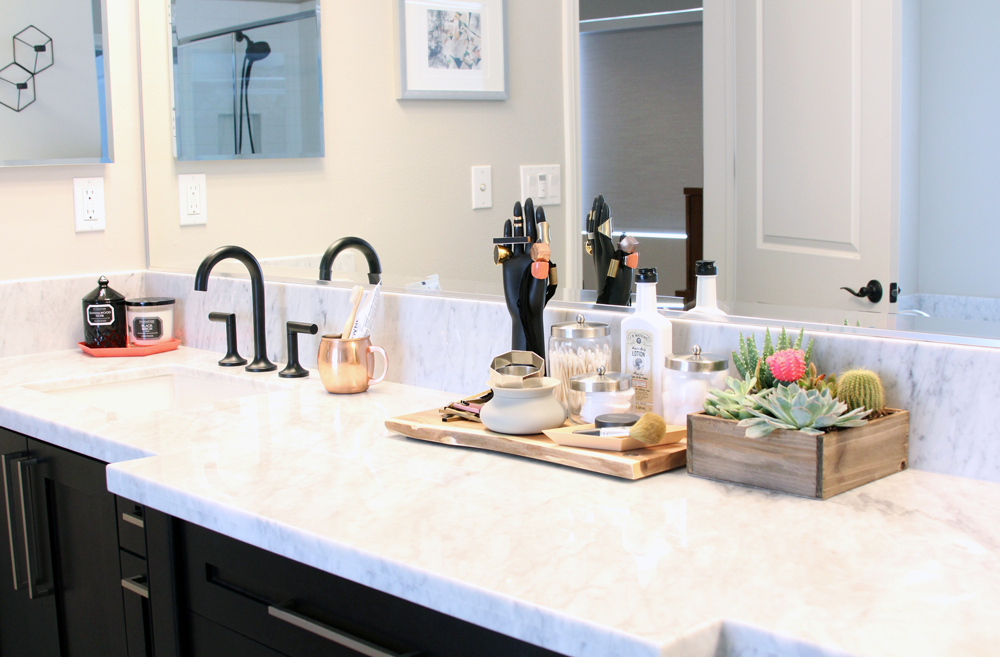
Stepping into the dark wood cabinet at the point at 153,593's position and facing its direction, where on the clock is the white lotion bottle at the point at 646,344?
The white lotion bottle is roughly at 8 o'clock from the dark wood cabinet.

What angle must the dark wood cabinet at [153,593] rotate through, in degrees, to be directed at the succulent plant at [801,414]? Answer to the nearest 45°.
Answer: approximately 90° to its left

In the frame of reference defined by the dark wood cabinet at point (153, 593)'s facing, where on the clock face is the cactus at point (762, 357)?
The cactus is roughly at 8 o'clock from the dark wood cabinet.

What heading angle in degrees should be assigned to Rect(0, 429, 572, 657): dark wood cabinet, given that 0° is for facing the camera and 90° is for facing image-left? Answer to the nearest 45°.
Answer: approximately 45°

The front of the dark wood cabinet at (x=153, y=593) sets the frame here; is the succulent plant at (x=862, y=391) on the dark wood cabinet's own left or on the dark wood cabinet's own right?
on the dark wood cabinet's own left

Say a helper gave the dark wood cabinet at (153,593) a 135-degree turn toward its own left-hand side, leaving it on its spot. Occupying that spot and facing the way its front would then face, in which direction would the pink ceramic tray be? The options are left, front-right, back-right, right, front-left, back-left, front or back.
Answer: left

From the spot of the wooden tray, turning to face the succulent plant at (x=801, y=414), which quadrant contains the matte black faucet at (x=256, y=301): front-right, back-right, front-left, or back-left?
back-left

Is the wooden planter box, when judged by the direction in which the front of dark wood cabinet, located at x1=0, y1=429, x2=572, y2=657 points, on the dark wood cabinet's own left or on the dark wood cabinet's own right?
on the dark wood cabinet's own left
